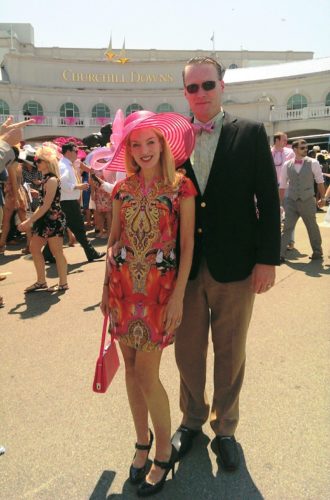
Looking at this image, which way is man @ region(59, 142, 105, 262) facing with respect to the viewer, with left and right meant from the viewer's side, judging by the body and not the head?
facing to the right of the viewer

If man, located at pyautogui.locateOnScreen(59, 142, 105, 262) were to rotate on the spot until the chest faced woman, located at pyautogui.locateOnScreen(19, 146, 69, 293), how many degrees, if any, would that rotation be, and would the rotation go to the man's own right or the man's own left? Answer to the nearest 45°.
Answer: approximately 90° to the man's own right

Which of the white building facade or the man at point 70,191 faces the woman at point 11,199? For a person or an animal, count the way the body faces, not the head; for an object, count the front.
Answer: the white building facade

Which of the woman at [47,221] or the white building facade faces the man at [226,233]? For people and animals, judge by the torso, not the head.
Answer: the white building facade
